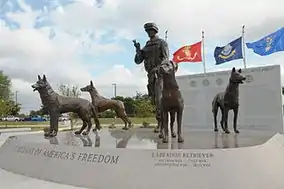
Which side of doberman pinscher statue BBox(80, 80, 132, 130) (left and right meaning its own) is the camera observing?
left

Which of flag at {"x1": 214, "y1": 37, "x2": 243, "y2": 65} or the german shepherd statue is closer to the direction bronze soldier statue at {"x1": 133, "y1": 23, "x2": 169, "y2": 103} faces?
the german shepherd statue

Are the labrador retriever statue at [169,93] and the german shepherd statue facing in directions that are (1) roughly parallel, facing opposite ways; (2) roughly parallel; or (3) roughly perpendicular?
roughly perpendicular

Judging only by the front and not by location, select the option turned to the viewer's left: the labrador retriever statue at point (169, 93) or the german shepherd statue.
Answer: the german shepherd statue

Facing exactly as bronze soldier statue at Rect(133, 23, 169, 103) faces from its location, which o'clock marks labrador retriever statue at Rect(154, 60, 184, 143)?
The labrador retriever statue is roughly at 10 o'clock from the bronze soldier statue.

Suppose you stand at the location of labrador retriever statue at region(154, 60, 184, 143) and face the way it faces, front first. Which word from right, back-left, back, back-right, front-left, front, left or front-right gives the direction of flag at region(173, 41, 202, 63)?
back

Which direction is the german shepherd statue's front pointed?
to the viewer's left

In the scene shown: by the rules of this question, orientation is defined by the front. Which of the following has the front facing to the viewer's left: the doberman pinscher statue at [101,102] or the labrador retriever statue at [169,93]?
the doberman pinscher statue

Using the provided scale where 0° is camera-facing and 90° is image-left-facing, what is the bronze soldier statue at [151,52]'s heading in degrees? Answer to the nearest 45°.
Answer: approximately 45°

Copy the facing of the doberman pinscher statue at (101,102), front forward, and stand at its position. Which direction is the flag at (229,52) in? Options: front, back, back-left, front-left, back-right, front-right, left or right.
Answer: back-right

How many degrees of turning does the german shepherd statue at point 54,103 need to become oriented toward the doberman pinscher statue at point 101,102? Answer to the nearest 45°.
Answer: approximately 135° to its right
